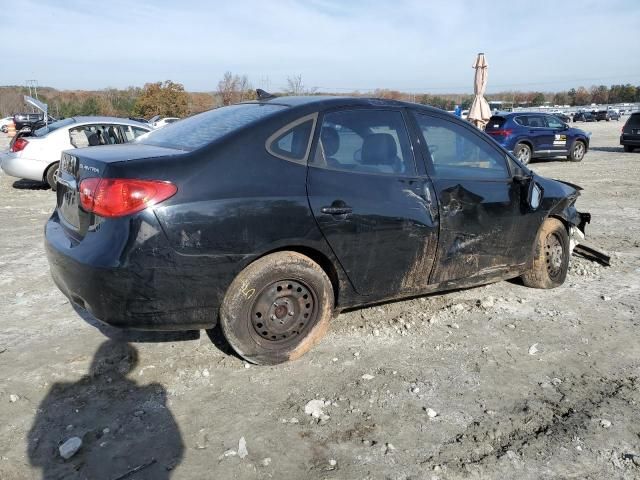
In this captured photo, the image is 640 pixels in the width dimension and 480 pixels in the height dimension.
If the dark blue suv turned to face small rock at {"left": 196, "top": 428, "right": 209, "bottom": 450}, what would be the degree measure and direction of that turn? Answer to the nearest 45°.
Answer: approximately 135° to its right

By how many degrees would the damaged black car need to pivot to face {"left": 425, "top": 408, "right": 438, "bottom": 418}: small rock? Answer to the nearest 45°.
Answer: approximately 90° to its right

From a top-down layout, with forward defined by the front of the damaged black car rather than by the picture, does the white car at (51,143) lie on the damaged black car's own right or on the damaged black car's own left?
on the damaged black car's own left

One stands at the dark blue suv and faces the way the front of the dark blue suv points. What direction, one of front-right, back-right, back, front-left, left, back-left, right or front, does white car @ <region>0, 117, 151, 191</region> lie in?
back

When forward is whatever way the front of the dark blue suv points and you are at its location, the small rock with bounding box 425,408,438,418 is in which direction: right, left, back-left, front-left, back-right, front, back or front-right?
back-right

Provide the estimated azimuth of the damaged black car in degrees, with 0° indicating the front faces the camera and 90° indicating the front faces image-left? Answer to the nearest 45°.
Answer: approximately 225°

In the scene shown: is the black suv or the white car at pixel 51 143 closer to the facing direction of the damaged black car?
the black suv

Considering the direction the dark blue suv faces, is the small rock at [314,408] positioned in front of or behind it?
behind

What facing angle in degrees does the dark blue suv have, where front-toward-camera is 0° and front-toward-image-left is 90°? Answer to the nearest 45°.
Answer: approximately 225°

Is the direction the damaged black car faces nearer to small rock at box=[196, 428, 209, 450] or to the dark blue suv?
the dark blue suv
